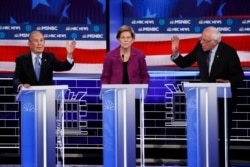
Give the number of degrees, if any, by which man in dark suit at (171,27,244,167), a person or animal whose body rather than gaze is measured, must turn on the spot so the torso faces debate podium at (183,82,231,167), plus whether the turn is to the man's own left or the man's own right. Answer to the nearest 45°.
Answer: approximately 45° to the man's own left

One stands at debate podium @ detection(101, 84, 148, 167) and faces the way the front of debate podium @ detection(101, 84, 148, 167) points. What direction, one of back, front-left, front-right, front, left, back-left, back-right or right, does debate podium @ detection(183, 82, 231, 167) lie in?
back-left

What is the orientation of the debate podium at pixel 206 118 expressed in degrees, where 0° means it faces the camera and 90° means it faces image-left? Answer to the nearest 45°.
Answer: approximately 45°

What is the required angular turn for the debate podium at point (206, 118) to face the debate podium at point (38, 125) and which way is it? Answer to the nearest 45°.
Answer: approximately 45° to its right

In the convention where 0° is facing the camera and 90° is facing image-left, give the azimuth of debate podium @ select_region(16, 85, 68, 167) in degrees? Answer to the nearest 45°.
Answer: approximately 45°

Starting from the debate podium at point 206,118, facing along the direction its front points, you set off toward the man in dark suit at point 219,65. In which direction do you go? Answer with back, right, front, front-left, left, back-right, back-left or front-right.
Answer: back-right
